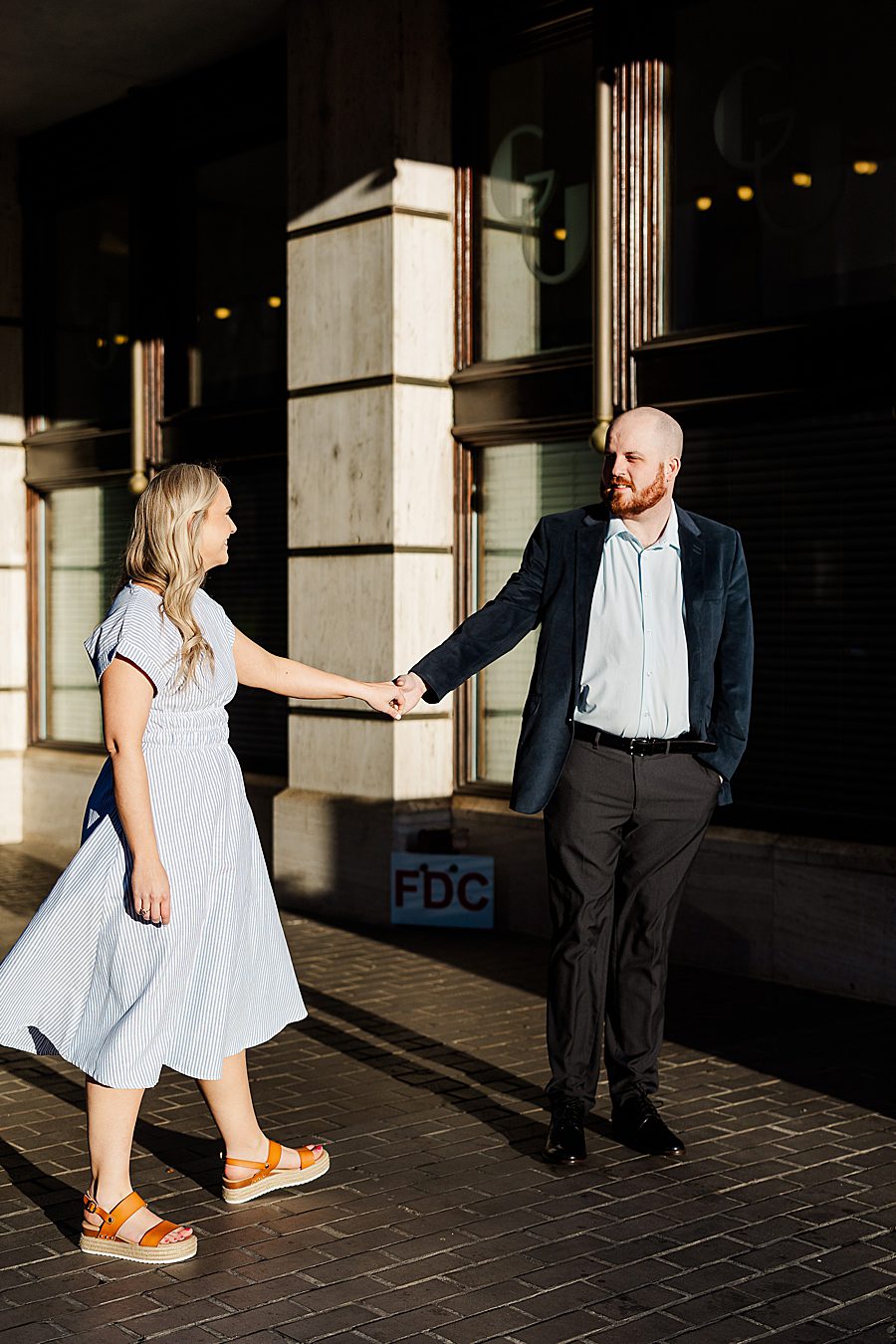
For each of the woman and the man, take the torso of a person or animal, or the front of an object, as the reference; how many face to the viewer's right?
1

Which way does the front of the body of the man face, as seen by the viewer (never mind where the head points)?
toward the camera

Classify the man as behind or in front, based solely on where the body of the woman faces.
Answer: in front

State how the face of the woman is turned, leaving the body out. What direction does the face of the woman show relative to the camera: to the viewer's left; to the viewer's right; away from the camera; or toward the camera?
to the viewer's right

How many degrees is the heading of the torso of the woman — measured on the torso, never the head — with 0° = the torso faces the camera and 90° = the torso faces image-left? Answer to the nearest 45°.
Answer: approximately 270°

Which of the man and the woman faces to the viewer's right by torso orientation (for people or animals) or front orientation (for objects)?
the woman

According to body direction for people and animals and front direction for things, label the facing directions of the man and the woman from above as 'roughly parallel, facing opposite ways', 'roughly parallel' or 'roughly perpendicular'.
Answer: roughly perpendicular

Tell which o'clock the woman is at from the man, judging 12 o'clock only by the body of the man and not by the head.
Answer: The woman is roughly at 2 o'clock from the man.
